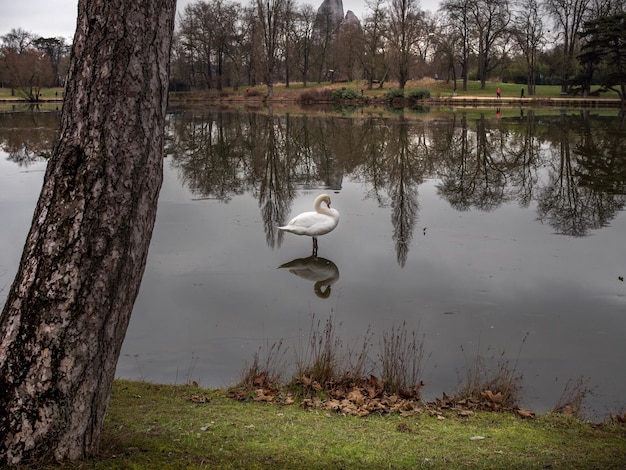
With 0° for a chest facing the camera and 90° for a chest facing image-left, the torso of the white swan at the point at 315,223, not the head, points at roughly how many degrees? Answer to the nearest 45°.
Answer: approximately 270°
